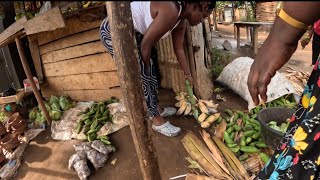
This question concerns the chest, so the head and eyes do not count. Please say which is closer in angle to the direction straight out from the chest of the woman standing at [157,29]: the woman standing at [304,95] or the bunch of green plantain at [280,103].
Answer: the bunch of green plantain

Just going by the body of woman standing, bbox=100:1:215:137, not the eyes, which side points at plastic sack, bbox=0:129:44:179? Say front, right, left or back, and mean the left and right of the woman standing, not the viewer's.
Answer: back

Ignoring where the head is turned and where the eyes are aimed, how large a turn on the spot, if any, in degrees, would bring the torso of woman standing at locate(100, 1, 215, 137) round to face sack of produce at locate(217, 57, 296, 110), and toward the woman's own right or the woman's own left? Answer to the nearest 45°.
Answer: approximately 45° to the woman's own left

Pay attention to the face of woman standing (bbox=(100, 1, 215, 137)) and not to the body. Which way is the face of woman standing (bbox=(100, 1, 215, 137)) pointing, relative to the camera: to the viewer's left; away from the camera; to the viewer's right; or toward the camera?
to the viewer's right

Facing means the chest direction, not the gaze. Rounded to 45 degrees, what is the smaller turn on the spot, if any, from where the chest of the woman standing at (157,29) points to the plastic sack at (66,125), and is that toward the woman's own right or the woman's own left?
approximately 135° to the woman's own left

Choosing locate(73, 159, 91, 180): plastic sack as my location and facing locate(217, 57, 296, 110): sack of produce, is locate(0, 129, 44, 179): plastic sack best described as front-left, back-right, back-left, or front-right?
back-left

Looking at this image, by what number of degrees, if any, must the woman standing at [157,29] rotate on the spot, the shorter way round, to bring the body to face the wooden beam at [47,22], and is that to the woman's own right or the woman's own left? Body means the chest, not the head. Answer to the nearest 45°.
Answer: approximately 135° to the woman's own left

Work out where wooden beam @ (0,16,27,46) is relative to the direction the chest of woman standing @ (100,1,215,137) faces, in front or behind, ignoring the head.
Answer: behind

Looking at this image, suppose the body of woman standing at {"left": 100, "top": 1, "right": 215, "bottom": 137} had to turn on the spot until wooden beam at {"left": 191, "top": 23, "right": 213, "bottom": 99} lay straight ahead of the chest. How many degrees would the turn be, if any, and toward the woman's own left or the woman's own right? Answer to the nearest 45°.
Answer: approximately 45° to the woman's own left

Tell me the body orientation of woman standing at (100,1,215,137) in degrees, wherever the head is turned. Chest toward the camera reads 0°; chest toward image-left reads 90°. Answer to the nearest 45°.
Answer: approximately 270°

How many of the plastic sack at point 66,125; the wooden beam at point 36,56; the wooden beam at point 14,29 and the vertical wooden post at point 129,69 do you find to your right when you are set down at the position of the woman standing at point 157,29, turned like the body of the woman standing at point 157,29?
1
